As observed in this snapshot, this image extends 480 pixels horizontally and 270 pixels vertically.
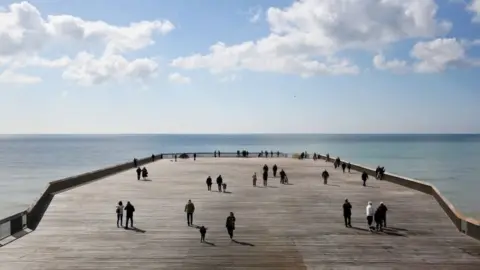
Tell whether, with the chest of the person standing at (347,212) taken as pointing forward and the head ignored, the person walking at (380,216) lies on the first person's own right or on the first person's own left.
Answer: on the first person's own right

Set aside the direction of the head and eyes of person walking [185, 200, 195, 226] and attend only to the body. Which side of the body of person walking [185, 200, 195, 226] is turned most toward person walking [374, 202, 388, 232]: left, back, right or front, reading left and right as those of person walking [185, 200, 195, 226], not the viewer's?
right

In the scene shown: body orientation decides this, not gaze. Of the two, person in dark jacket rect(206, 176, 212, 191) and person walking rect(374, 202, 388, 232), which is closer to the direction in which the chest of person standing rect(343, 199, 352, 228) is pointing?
the person in dark jacket

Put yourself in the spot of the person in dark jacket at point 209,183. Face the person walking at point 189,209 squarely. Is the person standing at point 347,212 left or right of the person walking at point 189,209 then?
left

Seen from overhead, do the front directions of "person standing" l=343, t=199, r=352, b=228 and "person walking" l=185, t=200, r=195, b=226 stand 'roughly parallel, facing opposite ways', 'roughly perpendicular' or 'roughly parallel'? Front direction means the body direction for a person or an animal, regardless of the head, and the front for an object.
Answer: roughly parallel

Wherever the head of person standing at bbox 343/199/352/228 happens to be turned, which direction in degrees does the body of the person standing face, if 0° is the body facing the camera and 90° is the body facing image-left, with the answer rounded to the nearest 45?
approximately 180°

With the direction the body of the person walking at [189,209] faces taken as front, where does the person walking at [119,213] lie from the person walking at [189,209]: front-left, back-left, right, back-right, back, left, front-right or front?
right

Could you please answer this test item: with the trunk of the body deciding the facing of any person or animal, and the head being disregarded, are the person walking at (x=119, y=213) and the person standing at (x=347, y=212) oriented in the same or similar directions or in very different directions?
same or similar directions

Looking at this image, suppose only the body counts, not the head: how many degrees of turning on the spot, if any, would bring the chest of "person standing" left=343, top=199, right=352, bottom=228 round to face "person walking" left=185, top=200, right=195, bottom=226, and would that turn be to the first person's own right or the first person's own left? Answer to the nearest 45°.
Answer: approximately 90° to the first person's own left

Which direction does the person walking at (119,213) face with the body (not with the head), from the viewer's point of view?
away from the camera

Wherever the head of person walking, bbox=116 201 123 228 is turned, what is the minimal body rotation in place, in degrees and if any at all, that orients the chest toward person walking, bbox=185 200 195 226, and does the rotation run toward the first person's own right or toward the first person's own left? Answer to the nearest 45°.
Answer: approximately 90° to the first person's own right
